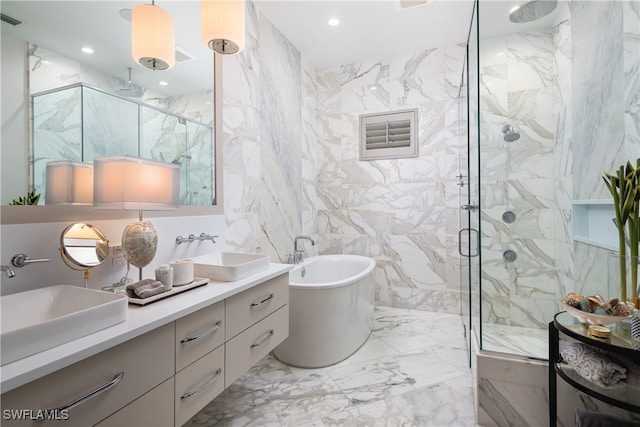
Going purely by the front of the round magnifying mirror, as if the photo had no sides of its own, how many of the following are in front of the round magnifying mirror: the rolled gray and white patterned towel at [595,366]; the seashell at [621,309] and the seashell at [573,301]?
3

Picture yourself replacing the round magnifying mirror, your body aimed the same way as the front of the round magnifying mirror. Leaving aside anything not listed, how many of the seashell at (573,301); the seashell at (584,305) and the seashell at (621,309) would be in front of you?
3

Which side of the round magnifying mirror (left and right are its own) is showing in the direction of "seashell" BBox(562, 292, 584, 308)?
front

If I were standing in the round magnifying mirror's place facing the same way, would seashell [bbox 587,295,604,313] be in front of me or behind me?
in front

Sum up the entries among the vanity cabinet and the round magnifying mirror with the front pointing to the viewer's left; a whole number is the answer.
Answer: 0

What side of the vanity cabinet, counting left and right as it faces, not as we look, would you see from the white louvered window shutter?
left

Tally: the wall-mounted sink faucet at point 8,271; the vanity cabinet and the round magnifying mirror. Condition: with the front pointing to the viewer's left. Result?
0

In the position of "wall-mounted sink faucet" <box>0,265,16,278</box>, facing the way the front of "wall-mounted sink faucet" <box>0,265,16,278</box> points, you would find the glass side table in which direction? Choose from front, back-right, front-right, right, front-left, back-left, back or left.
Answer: front

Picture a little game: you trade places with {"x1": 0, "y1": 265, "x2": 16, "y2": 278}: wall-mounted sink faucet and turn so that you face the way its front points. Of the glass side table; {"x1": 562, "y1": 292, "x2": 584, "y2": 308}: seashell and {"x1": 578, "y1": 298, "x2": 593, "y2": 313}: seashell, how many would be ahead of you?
3

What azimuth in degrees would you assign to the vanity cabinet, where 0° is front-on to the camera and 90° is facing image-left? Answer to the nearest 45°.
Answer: approximately 315°

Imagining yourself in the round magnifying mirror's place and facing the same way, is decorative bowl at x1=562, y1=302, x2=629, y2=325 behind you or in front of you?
in front

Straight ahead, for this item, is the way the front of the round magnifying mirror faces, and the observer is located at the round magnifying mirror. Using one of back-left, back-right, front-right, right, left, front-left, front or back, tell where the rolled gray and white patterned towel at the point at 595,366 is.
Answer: front

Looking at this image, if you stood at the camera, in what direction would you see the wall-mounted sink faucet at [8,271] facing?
facing the viewer and to the right of the viewer

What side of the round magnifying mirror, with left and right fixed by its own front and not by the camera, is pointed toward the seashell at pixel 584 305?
front

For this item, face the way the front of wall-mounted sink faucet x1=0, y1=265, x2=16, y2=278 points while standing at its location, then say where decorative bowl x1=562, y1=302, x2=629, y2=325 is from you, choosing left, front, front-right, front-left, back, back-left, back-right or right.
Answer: front
